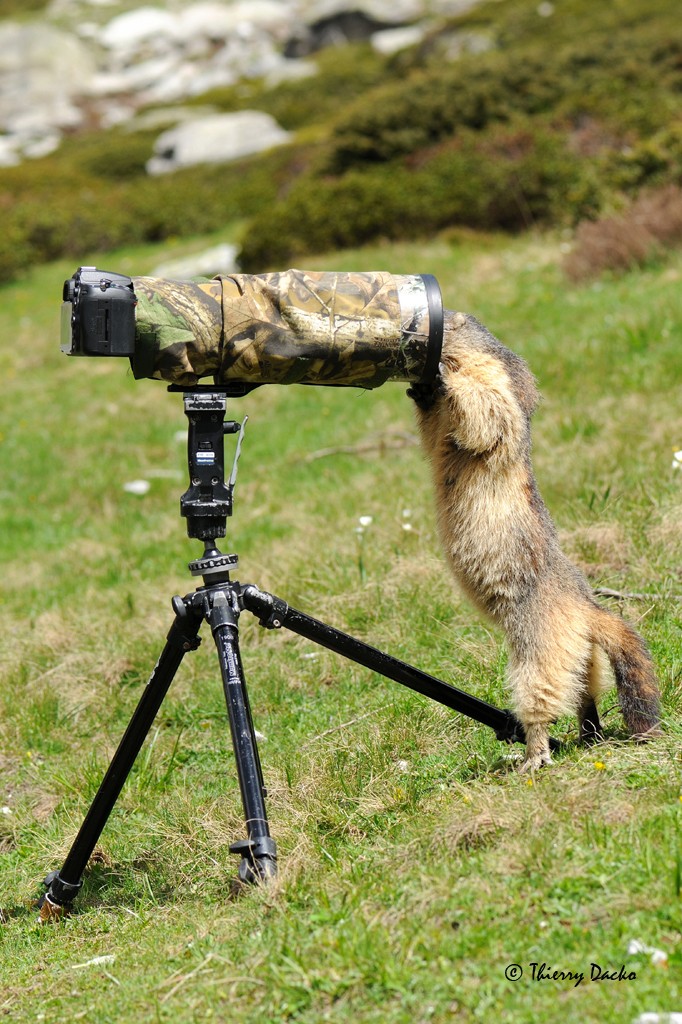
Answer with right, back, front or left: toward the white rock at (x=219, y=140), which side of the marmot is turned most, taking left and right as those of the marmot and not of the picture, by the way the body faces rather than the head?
right

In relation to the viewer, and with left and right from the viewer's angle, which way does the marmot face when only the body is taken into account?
facing to the left of the viewer

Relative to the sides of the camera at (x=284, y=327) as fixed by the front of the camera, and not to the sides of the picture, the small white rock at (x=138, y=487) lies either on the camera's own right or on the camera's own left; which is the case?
on the camera's own left

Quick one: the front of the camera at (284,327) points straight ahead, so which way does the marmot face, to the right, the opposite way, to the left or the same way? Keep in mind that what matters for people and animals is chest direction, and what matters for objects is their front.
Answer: the opposite way

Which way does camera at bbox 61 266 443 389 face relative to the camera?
to the viewer's right

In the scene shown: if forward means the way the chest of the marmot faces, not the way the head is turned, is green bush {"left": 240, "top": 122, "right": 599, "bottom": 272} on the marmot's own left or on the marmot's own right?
on the marmot's own right

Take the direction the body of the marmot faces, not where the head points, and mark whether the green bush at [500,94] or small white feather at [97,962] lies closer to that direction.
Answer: the small white feather

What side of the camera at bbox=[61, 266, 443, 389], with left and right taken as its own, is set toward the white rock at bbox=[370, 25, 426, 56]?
left

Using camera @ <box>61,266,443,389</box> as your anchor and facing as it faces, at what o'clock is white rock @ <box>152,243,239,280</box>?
The white rock is roughly at 9 o'clock from the camera.
